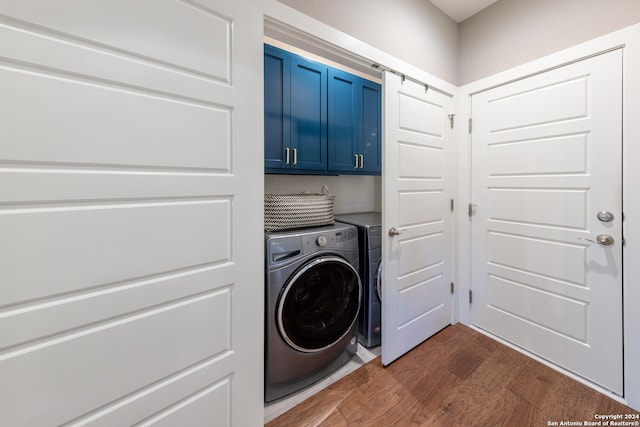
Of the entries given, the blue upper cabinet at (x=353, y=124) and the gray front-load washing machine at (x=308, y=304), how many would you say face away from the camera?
0

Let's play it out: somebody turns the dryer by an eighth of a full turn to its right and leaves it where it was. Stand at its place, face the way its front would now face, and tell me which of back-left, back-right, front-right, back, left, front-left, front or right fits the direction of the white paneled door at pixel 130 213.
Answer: front-right

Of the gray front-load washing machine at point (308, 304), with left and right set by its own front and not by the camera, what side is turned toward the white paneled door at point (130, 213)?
right

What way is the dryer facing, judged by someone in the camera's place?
facing the viewer and to the right of the viewer

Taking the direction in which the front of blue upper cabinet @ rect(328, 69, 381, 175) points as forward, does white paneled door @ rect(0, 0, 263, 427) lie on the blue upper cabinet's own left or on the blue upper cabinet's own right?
on the blue upper cabinet's own right

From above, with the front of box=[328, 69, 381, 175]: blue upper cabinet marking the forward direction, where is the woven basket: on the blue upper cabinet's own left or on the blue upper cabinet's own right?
on the blue upper cabinet's own right

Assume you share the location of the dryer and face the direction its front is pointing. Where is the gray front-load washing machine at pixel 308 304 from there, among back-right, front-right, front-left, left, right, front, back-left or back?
right

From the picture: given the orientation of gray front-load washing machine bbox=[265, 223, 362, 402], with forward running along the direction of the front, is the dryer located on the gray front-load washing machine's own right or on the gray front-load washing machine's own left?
on the gray front-load washing machine's own left

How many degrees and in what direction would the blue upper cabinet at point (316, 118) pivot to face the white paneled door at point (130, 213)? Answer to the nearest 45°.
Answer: approximately 90° to its right
